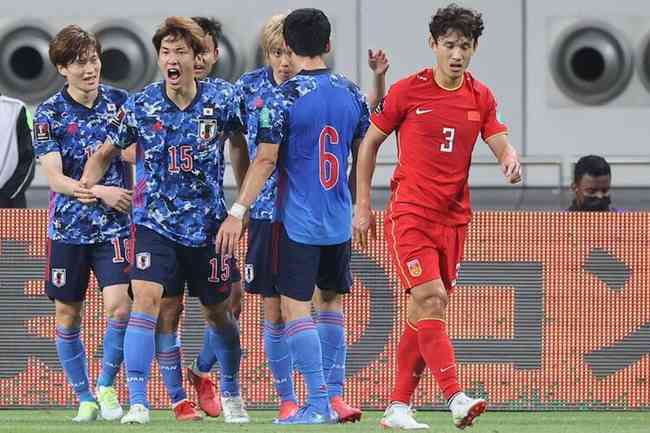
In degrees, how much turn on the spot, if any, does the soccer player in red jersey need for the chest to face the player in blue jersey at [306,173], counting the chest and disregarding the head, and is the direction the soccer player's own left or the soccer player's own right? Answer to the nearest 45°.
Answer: approximately 135° to the soccer player's own right

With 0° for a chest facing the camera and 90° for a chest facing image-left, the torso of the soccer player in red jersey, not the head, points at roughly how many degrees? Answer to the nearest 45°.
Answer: approximately 315°

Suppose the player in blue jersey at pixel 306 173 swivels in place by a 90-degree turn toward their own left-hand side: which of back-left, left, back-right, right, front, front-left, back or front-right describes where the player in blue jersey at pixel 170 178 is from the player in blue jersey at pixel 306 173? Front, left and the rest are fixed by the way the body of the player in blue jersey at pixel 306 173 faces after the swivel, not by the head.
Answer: front-right

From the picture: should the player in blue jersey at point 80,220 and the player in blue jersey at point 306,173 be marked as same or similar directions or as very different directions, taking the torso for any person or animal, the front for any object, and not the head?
very different directions

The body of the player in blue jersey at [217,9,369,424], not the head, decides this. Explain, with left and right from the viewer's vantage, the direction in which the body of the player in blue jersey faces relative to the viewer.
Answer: facing away from the viewer and to the left of the viewer

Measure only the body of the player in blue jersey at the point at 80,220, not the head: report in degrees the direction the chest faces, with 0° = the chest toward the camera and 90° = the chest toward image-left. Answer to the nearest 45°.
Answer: approximately 315°
